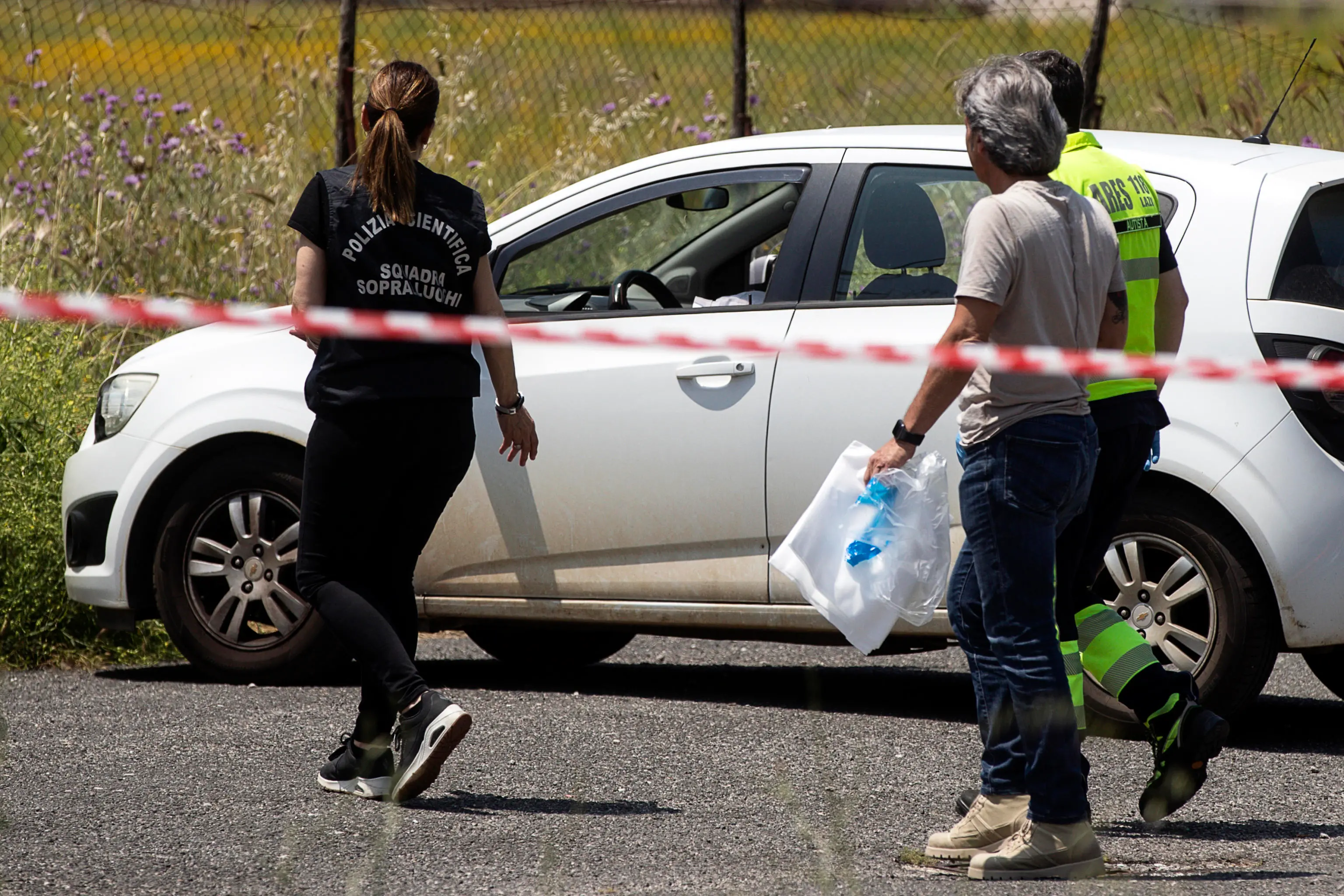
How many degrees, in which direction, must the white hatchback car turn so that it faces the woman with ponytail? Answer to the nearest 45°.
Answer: approximately 45° to its left

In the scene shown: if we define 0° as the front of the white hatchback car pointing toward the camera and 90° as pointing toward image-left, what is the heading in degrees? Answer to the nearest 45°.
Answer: approximately 90°

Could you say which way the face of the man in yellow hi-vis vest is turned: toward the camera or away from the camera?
away from the camera

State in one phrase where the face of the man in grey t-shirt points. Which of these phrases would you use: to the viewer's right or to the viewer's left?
to the viewer's left

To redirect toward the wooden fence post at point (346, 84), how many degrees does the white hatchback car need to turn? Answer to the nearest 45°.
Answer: approximately 45° to its right

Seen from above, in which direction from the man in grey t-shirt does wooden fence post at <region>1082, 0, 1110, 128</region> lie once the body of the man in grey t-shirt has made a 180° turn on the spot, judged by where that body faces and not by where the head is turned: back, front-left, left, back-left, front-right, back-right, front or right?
back-left

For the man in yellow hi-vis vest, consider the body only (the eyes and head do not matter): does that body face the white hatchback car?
yes

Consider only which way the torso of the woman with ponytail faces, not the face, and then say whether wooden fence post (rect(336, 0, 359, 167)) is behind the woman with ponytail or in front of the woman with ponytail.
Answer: in front

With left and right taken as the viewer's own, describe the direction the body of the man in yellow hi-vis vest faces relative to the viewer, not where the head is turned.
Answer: facing away from the viewer and to the left of the viewer

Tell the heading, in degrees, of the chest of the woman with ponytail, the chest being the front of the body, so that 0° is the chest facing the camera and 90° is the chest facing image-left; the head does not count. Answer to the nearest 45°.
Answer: approximately 135°

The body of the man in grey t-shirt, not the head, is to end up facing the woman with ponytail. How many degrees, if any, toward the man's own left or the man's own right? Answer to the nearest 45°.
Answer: approximately 45° to the man's own left
